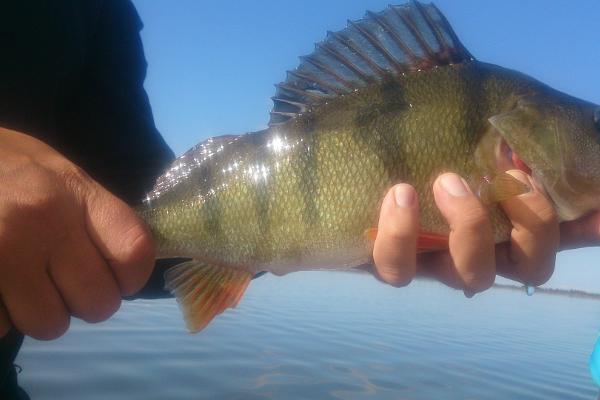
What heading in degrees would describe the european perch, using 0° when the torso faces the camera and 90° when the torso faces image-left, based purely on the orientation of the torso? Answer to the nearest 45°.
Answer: approximately 270°

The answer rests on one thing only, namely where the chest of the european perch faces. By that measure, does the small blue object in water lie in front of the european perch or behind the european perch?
in front
